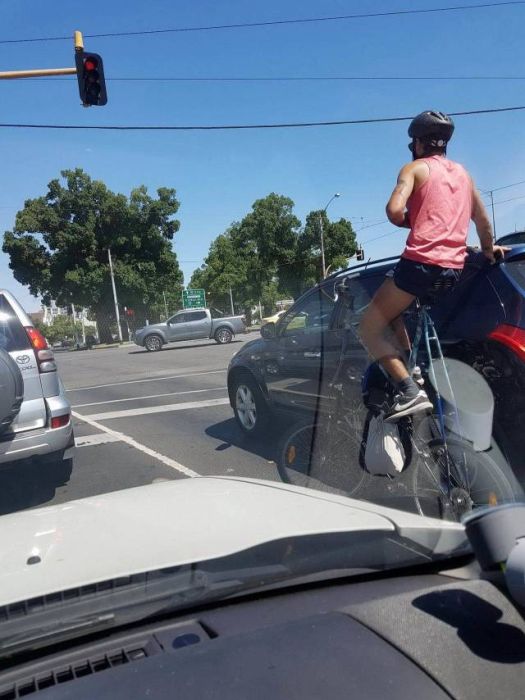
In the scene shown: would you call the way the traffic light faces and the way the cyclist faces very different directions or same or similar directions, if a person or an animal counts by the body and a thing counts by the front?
very different directions

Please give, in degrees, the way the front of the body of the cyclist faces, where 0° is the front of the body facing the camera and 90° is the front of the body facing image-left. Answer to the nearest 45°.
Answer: approximately 135°

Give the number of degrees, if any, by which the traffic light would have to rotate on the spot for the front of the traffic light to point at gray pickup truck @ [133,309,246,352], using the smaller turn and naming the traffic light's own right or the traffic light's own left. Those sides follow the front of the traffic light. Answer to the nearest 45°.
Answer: approximately 180°

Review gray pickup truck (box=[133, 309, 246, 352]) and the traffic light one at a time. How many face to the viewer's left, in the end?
1

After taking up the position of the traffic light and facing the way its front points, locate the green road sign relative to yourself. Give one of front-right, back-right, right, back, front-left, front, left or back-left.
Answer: back

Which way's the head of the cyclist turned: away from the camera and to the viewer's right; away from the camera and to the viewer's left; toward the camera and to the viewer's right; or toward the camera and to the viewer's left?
away from the camera and to the viewer's left

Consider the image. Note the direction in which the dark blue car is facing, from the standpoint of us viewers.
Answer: facing away from the viewer and to the left of the viewer

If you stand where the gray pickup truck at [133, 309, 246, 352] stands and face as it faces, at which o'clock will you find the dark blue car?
The dark blue car is roughly at 9 o'clock from the gray pickup truck.

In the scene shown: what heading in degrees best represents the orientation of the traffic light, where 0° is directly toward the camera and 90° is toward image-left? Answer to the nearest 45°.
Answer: approximately 0°

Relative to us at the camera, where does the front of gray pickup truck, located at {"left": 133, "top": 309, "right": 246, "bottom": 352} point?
facing to the left of the viewer

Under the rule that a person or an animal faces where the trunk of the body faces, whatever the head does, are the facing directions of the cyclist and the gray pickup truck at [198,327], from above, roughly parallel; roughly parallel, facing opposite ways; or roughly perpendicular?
roughly perpendicular
